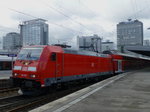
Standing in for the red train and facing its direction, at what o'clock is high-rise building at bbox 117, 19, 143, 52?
The high-rise building is roughly at 5 o'clock from the red train.

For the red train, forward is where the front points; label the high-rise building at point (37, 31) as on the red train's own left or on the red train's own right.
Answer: on the red train's own right

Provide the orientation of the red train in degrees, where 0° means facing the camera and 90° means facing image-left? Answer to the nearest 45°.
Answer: approximately 45°
